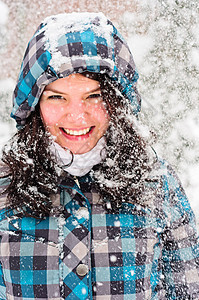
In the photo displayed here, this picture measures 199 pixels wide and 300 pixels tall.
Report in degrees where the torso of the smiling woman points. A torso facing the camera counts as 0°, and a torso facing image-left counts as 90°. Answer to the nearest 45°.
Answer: approximately 0°
